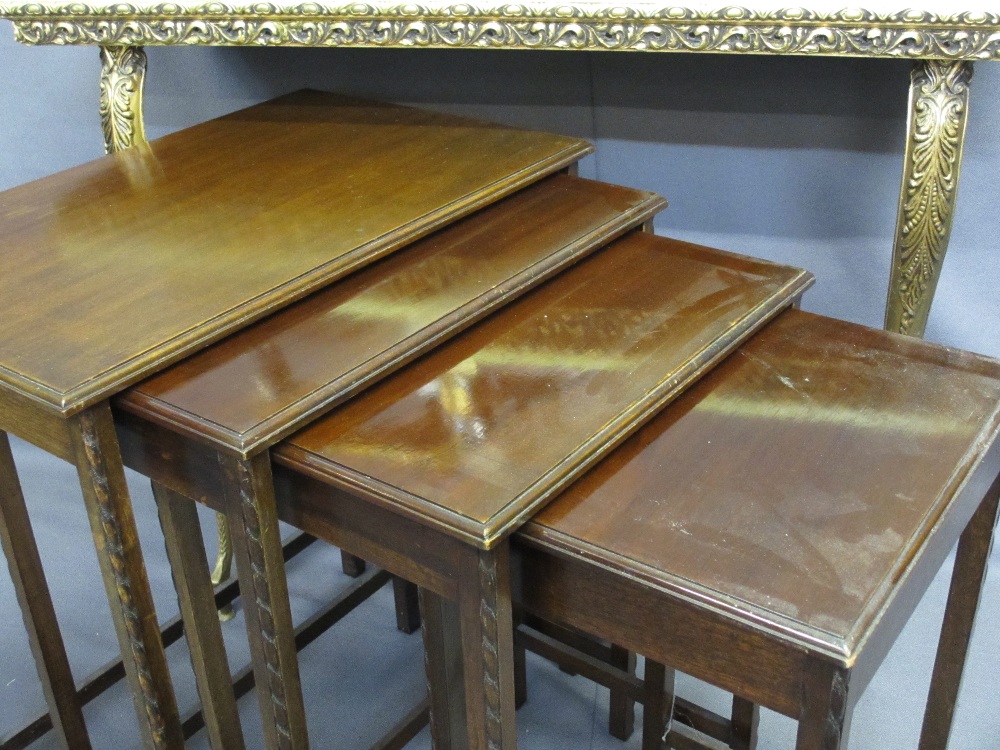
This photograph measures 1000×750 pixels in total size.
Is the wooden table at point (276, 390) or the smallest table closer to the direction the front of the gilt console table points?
the smallest table

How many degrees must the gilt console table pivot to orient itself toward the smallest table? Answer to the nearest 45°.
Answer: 0° — it already faces it

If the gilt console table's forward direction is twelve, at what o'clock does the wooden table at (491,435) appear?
The wooden table is roughly at 1 o'clock from the gilt console table.

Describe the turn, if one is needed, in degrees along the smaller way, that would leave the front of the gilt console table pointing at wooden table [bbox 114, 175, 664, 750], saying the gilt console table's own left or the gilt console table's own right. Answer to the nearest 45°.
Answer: approximately 45° to the gilt console table's own right

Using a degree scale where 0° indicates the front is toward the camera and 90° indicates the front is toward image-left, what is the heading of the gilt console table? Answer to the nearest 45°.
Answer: approximately 0°
